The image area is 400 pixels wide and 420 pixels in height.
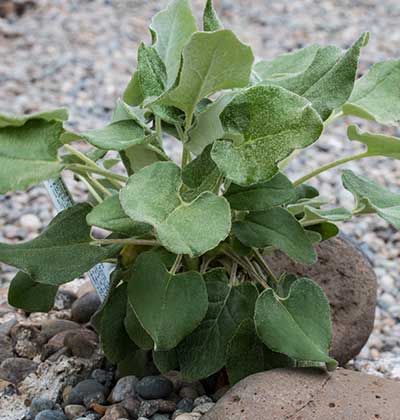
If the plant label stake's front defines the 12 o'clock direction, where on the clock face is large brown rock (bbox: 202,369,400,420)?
The large brown rock is roughly at 11 o'clock from the plant label stake.

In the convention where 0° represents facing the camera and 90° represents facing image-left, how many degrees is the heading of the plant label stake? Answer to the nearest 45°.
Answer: approximately 0°

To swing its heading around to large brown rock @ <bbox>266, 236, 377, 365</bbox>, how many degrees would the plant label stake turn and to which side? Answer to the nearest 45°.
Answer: approximately 90° to its left
